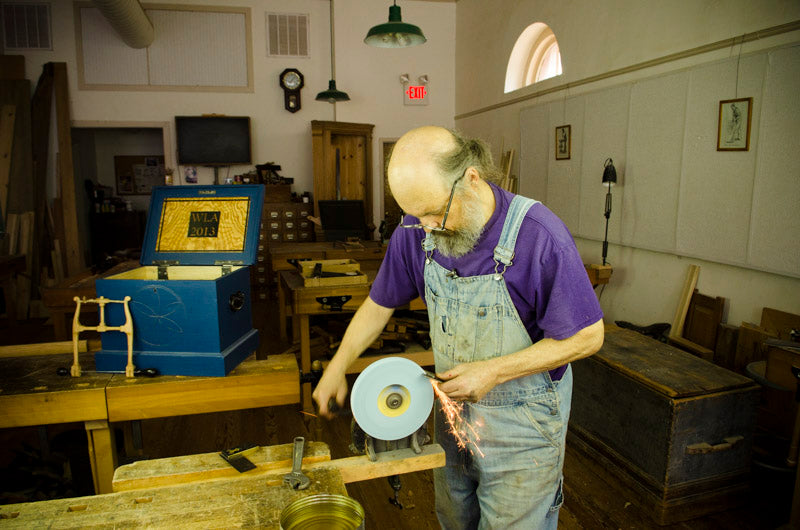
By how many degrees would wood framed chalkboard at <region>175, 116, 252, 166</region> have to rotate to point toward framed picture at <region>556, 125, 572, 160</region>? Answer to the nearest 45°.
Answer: approximately 45° to its left

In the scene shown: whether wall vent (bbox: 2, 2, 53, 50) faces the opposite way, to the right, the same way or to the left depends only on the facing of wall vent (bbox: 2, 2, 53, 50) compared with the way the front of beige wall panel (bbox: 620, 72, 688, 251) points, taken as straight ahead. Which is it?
to the left

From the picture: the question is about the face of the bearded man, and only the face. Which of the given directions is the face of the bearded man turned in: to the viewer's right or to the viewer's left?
to the viewer's left

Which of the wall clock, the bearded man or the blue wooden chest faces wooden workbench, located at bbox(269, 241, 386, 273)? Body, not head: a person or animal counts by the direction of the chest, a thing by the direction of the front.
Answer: the wall clock

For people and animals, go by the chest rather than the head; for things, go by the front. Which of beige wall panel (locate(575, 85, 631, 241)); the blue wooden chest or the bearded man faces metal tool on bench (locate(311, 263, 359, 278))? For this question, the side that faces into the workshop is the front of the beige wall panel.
the beige wall panel

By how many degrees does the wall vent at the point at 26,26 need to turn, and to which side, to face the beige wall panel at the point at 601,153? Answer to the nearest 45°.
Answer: approximately 45° to its left
